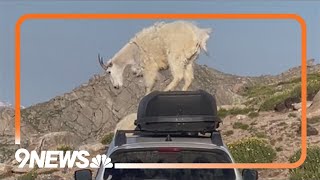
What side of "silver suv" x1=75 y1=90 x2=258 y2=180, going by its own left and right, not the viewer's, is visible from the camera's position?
back

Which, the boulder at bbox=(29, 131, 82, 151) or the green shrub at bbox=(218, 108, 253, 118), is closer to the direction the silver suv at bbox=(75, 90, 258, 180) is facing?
the green shrub

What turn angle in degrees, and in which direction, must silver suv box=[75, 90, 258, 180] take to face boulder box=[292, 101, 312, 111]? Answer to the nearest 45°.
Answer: approximately 45° to its right

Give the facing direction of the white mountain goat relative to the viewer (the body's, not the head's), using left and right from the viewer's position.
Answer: facing to the left of the viewer
